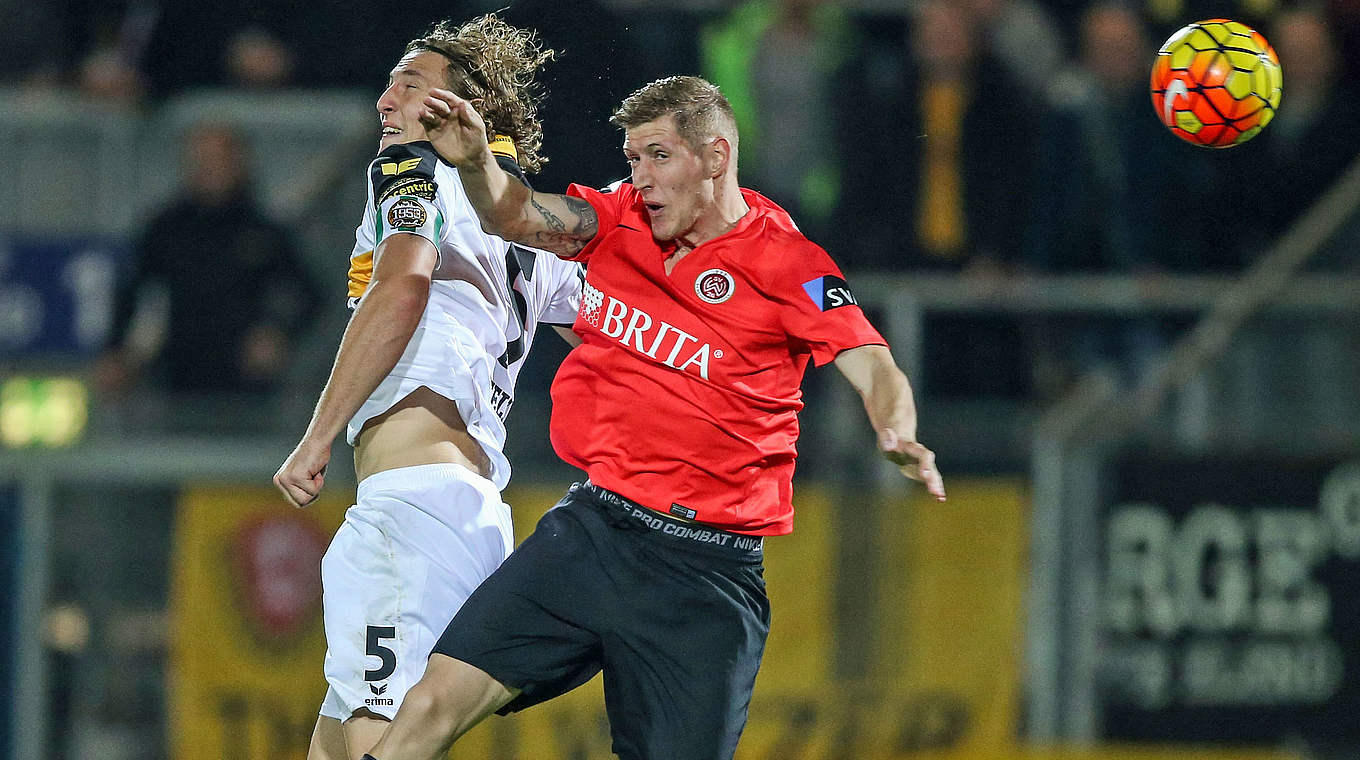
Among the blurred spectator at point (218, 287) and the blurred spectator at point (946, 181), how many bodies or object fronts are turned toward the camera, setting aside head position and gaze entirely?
2

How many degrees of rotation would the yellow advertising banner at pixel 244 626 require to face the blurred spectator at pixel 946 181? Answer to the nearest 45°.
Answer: approximately 90° to its left

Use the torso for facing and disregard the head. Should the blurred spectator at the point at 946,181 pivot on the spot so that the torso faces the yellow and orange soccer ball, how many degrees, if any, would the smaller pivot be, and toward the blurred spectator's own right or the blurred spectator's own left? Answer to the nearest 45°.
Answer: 0° — they already face it

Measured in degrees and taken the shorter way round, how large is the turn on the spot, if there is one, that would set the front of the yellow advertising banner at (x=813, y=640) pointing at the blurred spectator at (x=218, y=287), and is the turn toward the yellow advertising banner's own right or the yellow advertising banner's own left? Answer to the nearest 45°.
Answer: approximately 90° to the yellow advertising banner's own right

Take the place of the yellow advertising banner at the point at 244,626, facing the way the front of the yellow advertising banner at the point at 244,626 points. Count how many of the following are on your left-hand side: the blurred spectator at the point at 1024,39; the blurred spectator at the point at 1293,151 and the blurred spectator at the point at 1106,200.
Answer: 3

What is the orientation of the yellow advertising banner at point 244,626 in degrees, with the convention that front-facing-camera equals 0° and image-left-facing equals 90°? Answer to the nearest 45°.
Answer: approximately 0°
